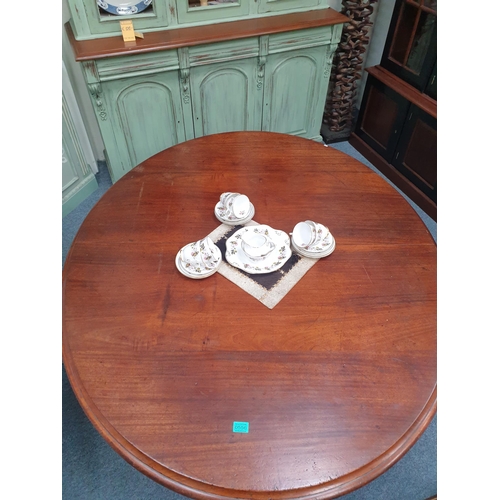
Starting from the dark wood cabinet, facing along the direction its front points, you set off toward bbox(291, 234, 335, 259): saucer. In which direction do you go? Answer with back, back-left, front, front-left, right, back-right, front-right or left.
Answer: front-left

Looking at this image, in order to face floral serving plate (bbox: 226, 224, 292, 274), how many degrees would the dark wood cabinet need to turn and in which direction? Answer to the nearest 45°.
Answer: approximately 45° to its left

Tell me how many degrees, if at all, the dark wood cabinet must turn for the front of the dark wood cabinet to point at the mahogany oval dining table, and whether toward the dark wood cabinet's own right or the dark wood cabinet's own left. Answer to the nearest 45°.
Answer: approximately 45° to the dark wood cabinet's own left

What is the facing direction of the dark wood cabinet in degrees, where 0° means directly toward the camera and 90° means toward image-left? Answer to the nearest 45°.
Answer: approximately 45°

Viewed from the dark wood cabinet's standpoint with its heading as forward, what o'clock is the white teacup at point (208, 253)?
The white teacup is roughly at 11 o'clock from the dark wood cabinet.

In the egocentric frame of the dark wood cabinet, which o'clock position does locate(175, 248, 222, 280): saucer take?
The saucer is roughly at 11 o'clock from the dark wood cabinet.

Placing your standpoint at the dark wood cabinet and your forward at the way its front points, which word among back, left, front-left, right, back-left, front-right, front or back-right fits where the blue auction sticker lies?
front-left

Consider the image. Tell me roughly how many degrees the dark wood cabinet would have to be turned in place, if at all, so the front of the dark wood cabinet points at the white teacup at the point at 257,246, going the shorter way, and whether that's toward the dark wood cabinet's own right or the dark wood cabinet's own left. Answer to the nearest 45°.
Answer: approximately 45° to the dark wood cabinet's own left
